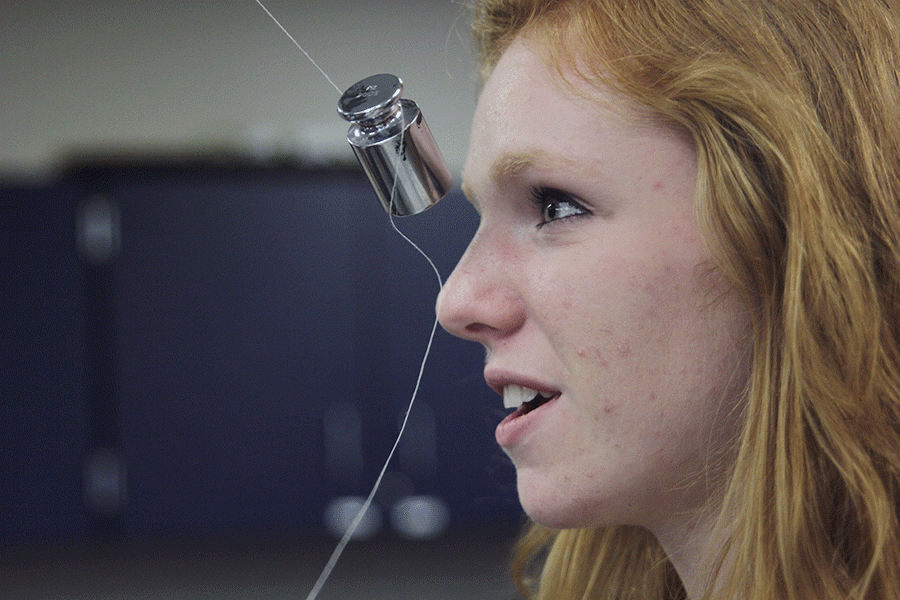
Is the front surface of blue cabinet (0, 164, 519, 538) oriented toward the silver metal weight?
yes

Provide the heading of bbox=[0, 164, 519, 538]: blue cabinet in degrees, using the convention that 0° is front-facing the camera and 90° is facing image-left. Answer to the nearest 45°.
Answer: approximately 0°
